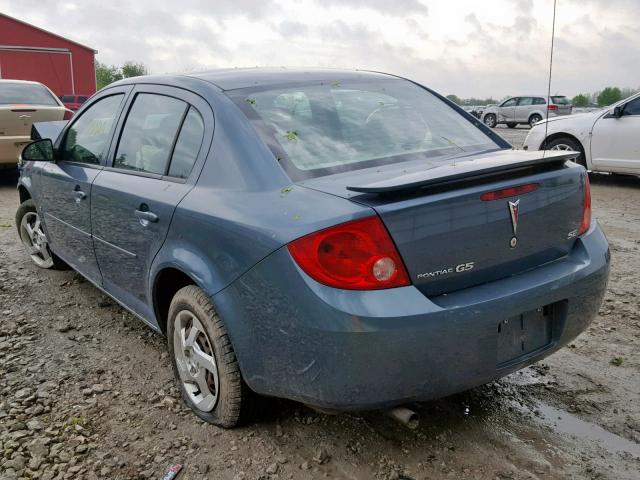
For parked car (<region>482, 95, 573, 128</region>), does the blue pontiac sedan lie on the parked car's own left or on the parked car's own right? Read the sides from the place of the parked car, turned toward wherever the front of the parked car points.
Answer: on the parked car's own left

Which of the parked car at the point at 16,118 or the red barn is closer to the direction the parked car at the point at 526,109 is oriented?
the red barn

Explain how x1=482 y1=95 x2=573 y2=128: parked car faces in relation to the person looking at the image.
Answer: facing to the left of the viewer

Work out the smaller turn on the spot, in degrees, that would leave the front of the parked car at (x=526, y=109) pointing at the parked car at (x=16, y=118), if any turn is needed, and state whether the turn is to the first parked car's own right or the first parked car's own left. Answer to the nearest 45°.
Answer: approximately 90° to the first parked car's own left

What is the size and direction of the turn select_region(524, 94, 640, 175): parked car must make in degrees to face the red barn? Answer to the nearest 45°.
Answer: approximately 45° to its right

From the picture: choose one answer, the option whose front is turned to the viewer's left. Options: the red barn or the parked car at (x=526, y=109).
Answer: the parked car

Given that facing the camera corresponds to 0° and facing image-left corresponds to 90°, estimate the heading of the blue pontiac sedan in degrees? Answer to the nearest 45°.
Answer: approximately 135°

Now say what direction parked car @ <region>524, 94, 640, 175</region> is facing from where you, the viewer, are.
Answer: facing to the left of the viewer
